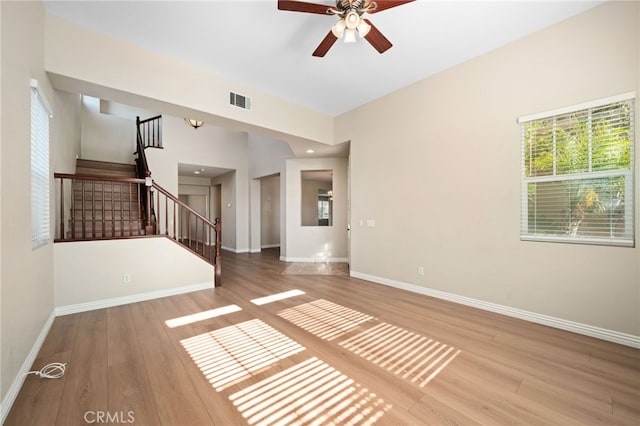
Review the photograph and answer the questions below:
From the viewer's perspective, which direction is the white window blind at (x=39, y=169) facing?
to the viewer's right

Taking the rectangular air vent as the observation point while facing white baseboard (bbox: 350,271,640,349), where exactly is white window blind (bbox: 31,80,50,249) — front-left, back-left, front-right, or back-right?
back-right

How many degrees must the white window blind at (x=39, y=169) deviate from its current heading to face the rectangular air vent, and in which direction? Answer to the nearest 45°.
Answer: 0° — it already faces it

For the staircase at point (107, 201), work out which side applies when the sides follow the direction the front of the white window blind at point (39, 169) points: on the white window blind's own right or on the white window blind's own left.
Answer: on the white window blind's own left

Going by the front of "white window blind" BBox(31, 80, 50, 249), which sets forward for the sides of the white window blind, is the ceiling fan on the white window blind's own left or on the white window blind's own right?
on the white window blind's own right

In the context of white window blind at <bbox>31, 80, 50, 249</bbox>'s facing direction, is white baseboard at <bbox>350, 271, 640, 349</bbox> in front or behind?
in front

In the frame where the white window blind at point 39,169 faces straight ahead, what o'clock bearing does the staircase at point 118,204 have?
The staircase is roughly at 10 o'clock from the white window blind.

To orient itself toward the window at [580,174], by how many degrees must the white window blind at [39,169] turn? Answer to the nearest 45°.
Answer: approximately 45° to its right
